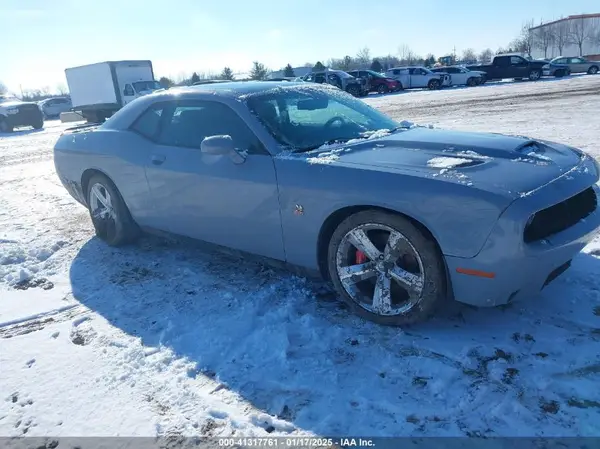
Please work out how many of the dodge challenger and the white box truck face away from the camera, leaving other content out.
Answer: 0

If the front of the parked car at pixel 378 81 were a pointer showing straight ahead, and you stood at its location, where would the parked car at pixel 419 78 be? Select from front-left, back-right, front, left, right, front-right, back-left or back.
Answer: left

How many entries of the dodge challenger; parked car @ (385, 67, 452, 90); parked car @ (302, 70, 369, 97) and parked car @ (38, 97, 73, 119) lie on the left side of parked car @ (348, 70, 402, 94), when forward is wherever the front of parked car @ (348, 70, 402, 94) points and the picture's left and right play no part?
1

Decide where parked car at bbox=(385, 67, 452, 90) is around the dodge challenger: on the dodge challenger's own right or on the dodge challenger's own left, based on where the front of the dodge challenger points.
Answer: on the dodge challenger's own left

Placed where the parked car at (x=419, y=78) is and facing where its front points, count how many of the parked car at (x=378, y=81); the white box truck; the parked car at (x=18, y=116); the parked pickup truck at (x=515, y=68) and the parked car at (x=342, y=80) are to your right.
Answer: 4

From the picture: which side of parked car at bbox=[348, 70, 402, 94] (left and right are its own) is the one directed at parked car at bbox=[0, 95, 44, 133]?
right

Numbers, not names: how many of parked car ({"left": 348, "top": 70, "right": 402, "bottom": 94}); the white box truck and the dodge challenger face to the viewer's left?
0

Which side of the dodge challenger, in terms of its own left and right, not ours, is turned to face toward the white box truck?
back

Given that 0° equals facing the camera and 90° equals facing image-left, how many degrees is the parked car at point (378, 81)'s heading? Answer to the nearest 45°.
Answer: approximately 315°

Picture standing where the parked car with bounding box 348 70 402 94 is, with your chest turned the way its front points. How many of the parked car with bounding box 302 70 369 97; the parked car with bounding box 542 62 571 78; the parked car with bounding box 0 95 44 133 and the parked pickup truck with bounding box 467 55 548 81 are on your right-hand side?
2

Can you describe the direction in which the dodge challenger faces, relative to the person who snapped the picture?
facing the viewer and to the right of the viewer
